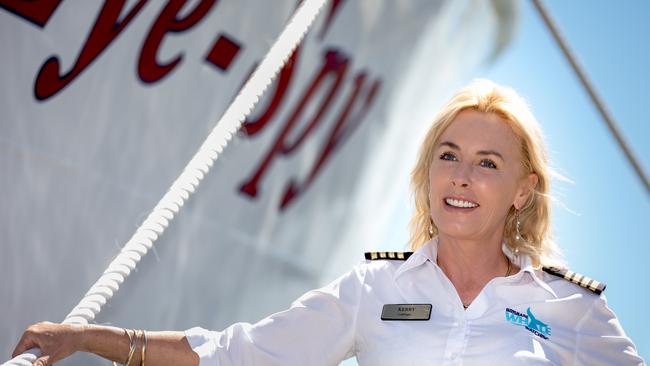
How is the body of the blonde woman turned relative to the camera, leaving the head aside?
toward the camera

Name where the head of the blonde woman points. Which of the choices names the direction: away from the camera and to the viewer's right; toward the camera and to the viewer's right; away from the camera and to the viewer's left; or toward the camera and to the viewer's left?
toward the camera and to the viewer's left
